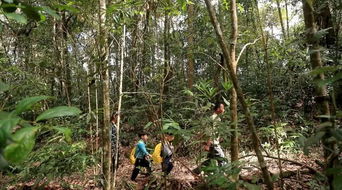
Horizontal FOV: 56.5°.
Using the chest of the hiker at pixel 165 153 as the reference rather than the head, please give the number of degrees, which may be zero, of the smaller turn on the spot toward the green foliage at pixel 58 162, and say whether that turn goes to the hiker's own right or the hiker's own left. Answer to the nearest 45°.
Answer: approximately 135° to the hiker's own left

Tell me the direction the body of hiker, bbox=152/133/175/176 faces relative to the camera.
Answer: to the viewer's right

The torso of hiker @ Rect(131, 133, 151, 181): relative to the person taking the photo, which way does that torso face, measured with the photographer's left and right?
facing to the right of the viewer

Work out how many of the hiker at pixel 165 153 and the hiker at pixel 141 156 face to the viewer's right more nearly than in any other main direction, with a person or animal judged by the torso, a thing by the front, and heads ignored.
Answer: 2
